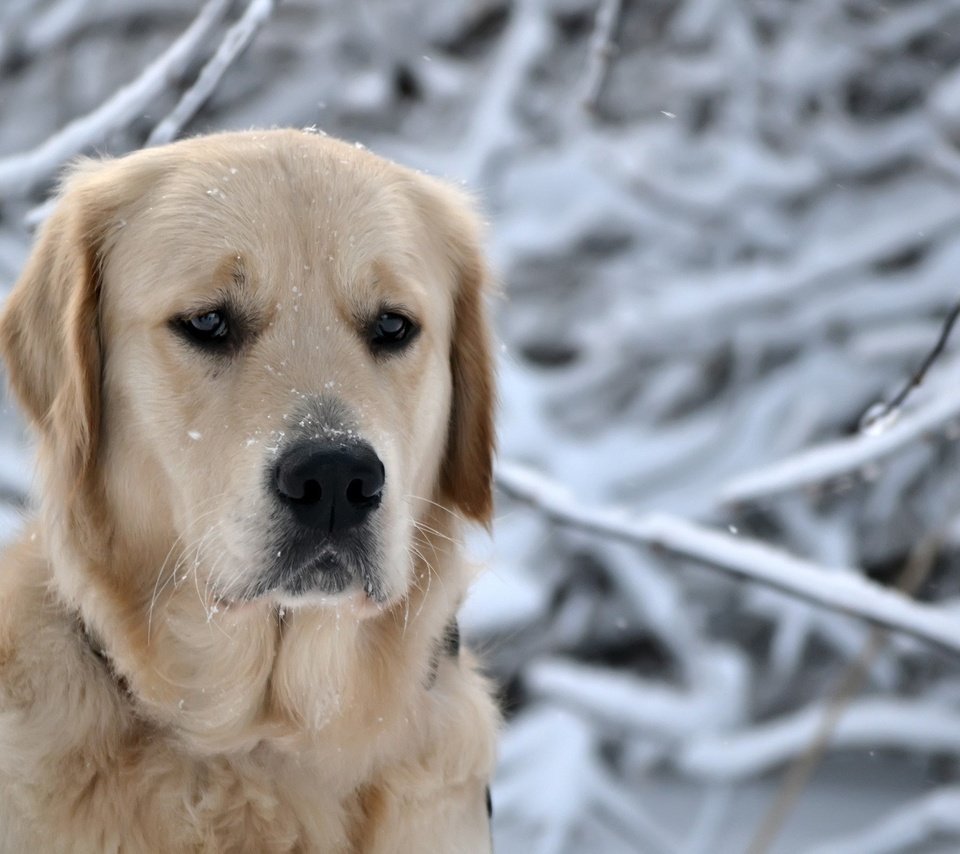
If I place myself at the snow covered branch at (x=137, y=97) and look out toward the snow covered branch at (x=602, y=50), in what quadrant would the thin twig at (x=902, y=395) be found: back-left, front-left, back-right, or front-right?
front-right

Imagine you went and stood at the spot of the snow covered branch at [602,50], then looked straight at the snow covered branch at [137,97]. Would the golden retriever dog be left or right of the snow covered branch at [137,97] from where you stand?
left

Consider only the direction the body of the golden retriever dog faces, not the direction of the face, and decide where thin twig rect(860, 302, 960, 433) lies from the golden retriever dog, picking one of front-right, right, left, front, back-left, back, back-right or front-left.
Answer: left

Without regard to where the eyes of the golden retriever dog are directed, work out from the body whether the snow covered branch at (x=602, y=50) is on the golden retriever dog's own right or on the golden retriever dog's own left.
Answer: on the golden retriever dog's own left

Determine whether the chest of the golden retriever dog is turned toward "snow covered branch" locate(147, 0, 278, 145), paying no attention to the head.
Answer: no

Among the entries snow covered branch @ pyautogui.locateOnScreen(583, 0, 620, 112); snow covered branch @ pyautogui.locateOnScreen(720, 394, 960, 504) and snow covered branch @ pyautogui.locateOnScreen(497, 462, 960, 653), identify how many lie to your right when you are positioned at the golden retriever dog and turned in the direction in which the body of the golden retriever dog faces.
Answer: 0

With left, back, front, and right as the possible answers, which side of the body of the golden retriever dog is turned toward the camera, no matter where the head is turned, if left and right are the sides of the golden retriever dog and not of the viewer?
front

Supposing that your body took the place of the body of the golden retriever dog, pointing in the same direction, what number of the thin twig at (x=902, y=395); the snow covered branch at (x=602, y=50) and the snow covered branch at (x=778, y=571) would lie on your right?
0

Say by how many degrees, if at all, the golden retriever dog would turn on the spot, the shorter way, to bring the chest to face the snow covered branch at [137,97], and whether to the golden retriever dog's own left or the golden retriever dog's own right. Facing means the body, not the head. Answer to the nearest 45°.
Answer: approximately 180°

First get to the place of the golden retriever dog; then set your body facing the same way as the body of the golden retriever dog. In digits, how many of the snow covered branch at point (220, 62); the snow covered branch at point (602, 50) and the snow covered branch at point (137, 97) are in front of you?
0

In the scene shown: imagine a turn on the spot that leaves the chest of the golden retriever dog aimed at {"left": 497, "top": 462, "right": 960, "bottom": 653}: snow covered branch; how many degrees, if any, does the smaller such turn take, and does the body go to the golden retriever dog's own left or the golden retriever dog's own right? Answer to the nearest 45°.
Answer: approximately 90° to the golden retriever dog's own left
